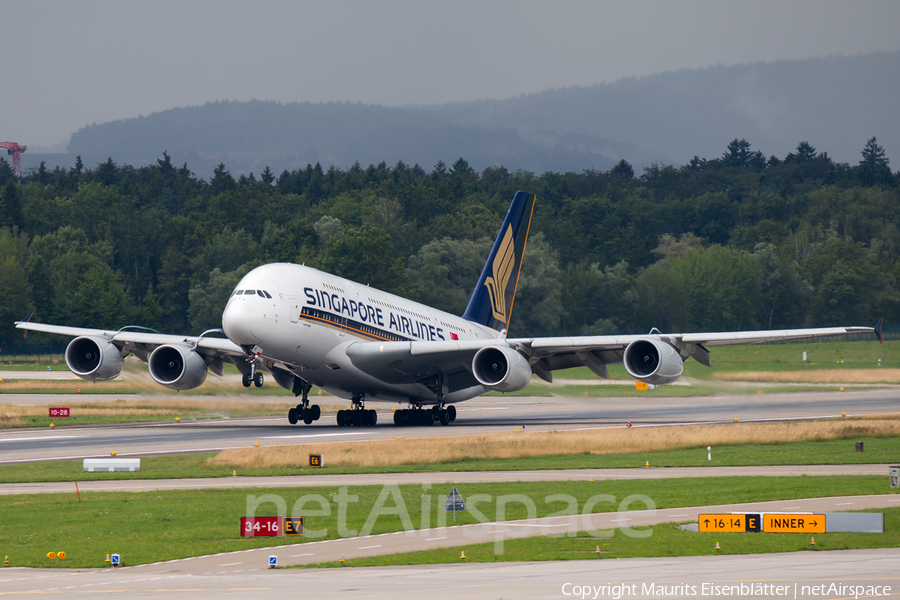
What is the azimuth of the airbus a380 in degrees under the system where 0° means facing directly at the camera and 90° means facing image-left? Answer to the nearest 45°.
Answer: approximately 45°

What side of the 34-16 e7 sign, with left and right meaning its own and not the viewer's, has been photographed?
front

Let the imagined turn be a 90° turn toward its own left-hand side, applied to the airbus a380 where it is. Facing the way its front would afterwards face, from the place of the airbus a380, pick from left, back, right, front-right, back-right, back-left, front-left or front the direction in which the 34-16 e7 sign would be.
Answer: front-right
